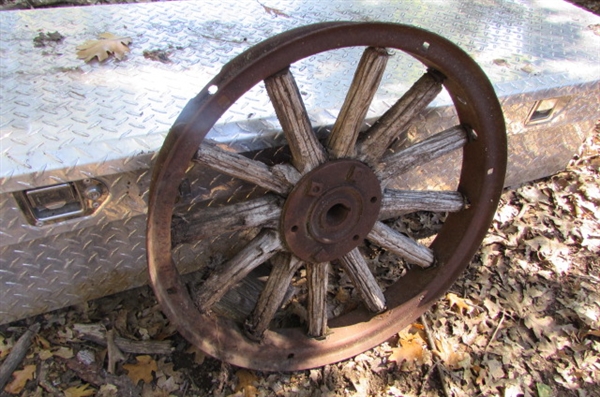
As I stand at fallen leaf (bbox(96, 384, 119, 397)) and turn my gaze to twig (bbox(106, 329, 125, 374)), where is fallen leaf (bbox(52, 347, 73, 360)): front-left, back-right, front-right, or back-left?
front-left

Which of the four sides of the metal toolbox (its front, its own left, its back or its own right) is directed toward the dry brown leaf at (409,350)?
front

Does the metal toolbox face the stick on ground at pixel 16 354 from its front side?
no

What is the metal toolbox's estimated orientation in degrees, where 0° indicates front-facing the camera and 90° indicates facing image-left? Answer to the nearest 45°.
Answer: approximately 315°

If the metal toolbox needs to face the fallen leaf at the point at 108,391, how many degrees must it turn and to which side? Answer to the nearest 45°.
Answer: approximately 45° to its right

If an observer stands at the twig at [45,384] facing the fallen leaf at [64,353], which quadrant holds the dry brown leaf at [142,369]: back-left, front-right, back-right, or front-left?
front-right

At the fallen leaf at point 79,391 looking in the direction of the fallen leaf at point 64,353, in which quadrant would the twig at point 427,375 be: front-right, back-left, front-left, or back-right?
back-right

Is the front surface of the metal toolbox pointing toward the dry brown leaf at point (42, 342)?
no

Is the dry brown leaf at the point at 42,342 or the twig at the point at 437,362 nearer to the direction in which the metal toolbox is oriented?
the twig

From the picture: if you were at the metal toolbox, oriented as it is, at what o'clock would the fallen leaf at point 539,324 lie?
The fallen leaf is roughly at 11 o'clock from the metal toolbox.

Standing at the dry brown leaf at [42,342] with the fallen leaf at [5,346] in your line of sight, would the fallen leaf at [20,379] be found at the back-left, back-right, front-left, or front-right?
front-left

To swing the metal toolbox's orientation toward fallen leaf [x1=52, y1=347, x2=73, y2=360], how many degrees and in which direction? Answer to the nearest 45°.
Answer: approximately 90° to its right

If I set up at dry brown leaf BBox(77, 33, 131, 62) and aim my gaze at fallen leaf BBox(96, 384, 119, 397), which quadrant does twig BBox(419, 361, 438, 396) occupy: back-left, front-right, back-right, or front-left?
front-left

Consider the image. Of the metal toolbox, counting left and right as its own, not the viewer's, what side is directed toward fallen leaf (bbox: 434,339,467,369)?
front
